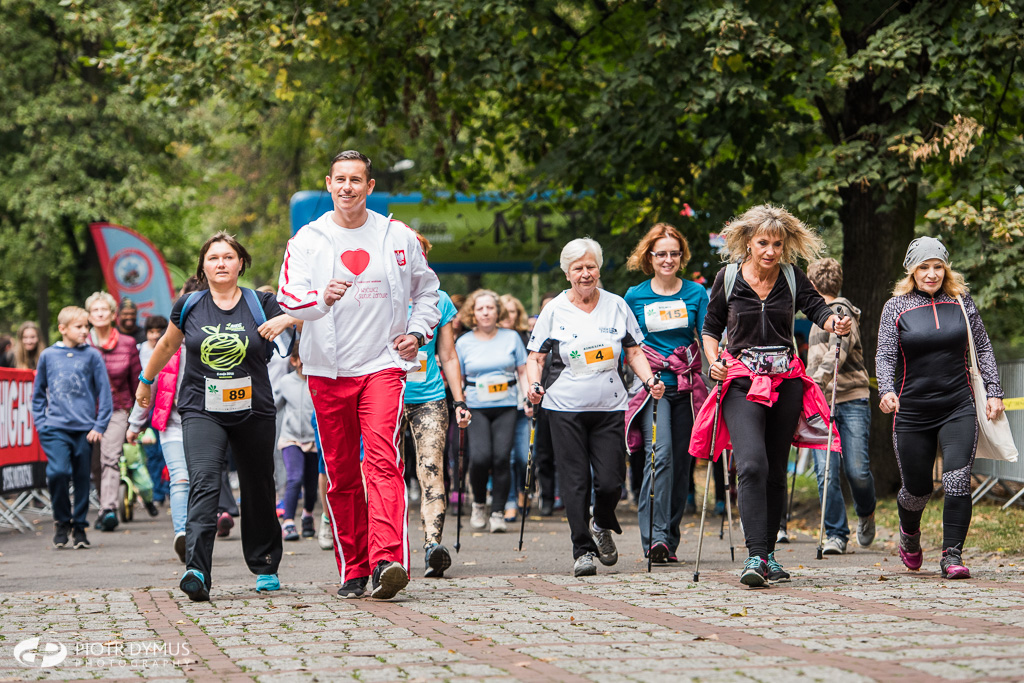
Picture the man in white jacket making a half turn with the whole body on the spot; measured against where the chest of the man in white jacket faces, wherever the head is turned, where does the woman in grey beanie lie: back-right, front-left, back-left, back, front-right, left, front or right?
right

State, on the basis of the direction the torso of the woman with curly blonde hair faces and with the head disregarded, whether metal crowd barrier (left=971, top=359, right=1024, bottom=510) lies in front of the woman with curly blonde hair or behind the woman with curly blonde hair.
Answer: behind

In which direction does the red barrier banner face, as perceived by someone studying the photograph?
facing the viewer and to the right of the viewer

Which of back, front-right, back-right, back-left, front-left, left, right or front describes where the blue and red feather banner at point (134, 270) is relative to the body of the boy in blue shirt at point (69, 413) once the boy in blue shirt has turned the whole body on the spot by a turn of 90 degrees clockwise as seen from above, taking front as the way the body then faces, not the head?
right

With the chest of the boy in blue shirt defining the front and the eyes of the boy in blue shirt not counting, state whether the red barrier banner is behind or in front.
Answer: behind

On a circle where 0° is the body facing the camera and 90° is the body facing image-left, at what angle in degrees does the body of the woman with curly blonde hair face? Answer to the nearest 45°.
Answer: approximately 0°

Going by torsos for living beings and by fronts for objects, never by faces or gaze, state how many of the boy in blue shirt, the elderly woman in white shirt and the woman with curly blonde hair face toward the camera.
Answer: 3

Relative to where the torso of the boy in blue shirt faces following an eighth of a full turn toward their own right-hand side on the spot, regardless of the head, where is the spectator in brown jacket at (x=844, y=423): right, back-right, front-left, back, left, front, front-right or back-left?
left

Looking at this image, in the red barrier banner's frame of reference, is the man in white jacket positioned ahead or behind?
ahead

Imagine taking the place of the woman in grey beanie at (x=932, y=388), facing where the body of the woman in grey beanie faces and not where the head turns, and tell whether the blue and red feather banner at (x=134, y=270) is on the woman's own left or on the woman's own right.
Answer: on the woman's own right
